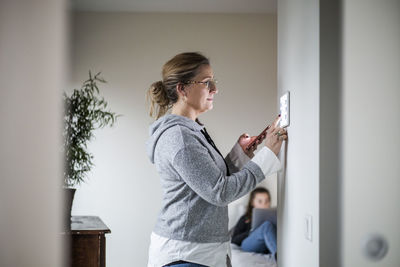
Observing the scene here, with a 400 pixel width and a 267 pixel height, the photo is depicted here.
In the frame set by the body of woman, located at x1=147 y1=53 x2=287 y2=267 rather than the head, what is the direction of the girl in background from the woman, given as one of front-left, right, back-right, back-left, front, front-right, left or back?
left

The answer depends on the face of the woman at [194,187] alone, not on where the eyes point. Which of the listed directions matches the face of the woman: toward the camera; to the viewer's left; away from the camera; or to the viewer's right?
to the viewer's right

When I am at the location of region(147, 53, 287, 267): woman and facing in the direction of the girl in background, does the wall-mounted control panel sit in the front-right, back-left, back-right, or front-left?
front-right

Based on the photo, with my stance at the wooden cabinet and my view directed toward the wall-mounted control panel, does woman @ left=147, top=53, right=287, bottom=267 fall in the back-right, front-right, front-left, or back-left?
front-right

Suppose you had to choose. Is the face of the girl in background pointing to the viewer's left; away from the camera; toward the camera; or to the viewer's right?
toward the camera

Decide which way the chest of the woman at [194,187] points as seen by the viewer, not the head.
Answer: to the viewer's right

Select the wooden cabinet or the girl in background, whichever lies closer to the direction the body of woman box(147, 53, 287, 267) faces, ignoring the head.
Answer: the girl in background

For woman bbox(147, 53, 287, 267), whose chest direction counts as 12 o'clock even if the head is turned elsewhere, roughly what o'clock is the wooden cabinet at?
The wooden cabinet is roughly at 8 o'clock from the woman.

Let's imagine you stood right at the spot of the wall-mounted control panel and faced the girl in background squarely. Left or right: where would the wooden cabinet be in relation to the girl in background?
left
